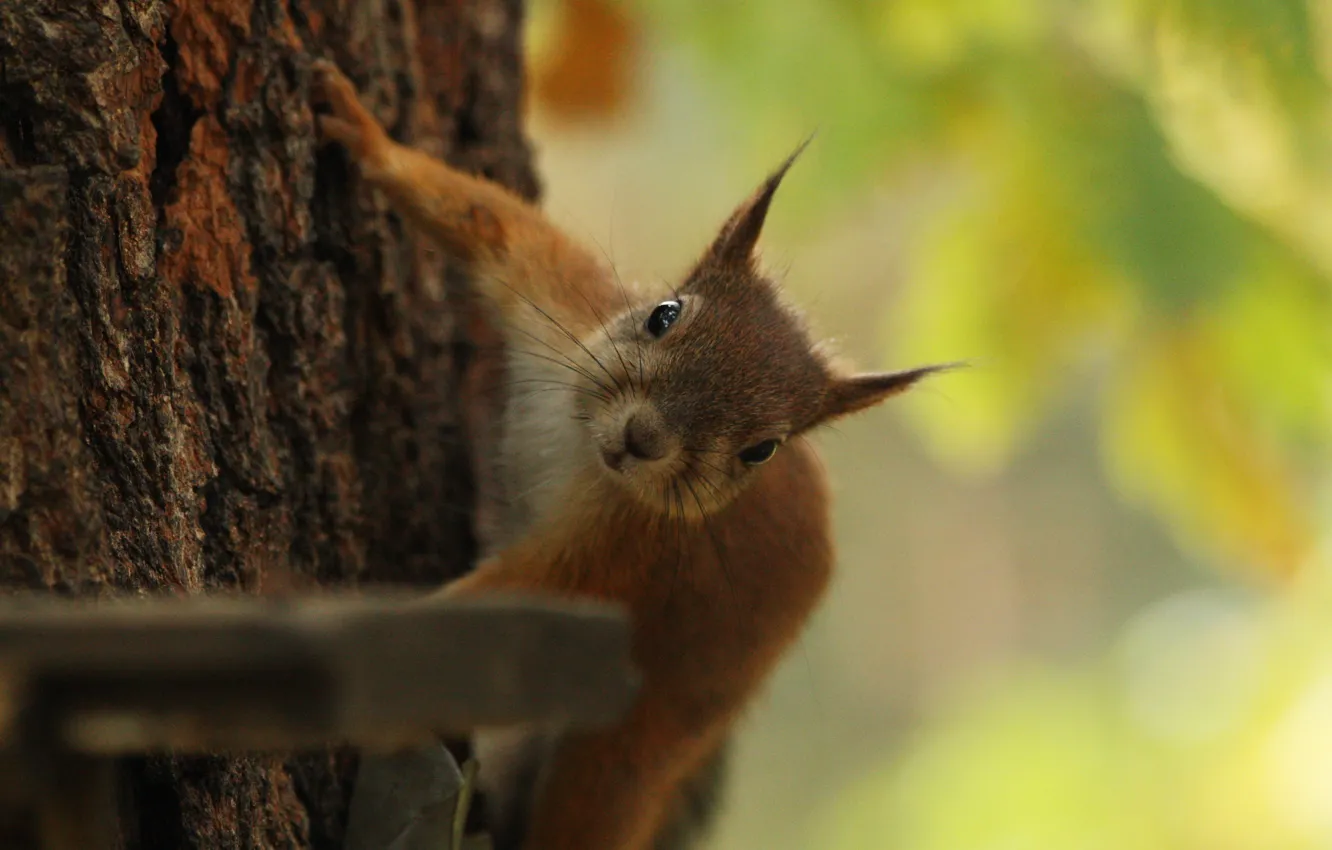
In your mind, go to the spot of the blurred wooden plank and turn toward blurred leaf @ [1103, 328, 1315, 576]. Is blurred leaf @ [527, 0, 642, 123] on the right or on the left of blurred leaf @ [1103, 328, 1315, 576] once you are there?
left

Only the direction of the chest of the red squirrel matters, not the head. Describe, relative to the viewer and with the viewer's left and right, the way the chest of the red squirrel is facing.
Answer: facing the viewer and to the left of the viewer

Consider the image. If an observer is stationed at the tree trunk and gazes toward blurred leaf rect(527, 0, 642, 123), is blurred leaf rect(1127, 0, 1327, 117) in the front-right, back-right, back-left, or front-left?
front-right

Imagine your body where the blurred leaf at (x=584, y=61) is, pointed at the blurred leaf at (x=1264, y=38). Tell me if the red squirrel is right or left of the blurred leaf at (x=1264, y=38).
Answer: right

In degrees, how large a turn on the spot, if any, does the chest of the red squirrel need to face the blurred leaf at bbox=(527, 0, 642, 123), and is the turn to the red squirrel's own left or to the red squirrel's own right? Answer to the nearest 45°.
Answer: approximately 90° to the red squirrel's own right

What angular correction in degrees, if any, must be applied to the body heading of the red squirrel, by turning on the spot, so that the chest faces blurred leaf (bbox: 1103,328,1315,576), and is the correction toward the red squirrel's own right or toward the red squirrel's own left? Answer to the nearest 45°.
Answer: approximately 180°
